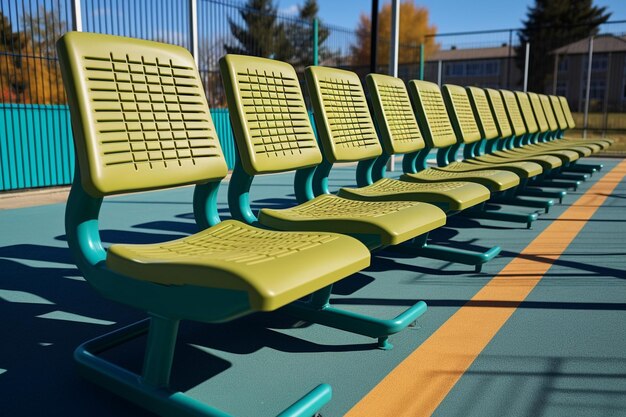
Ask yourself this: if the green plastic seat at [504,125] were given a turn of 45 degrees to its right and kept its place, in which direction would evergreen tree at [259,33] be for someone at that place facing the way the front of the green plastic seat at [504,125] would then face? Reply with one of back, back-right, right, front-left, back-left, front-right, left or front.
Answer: back-right

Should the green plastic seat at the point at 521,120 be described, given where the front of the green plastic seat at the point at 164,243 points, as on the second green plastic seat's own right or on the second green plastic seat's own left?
on the second green plastic seat's own left

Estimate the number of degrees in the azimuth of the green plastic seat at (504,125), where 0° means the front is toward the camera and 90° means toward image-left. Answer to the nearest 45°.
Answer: approximately 315°

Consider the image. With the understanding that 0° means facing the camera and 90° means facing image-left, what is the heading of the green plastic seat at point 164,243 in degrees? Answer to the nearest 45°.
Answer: approximately 315°

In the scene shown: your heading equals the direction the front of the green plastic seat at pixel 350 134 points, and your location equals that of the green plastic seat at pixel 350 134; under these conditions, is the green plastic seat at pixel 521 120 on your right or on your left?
on your left

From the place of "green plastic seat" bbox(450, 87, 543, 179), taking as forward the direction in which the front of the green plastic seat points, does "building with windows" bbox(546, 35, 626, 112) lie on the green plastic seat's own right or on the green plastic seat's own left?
on the green plastic seat's own left

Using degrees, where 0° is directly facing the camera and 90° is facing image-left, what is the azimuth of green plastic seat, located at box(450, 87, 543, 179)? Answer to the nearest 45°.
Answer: approximately 315°

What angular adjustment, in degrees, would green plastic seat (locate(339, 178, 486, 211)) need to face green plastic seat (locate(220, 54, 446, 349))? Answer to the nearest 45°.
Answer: approximately 90° to its right

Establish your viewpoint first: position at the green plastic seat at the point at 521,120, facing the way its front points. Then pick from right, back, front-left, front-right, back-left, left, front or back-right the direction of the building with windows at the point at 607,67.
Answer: back-left
